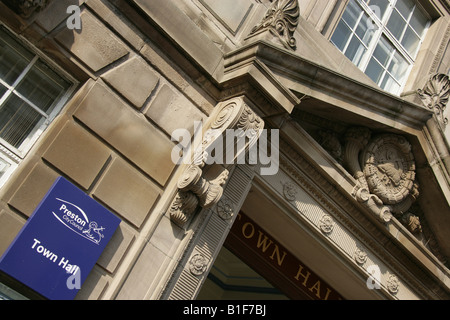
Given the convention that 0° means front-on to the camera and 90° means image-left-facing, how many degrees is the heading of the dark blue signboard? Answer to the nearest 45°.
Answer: approximately 0°
